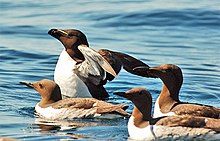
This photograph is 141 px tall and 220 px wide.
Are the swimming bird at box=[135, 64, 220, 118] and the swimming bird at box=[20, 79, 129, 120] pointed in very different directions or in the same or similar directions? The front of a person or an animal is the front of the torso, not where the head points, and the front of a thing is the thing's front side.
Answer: same or similar directions

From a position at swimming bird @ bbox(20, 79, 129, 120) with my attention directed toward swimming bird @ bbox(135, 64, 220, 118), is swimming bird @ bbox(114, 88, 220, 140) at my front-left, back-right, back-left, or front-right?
front-right

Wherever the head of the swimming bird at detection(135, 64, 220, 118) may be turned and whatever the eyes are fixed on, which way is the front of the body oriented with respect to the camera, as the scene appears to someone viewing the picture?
to the viewer's left

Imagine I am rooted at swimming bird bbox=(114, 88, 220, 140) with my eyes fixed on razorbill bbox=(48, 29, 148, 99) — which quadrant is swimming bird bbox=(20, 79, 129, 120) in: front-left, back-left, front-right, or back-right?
front-left

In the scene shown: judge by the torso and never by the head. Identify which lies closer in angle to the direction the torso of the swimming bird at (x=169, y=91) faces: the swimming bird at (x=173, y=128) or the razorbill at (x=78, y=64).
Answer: the razorbill

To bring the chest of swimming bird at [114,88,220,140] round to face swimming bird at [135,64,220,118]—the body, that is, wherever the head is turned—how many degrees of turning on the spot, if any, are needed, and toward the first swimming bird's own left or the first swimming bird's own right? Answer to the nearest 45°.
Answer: approximately 90° to the first swimming bird's own right

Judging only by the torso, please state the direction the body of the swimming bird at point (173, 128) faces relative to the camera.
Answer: to the viewer's left

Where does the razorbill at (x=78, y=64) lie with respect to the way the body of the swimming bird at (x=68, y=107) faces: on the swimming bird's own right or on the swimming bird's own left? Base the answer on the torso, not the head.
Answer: on the swimming bird's own right

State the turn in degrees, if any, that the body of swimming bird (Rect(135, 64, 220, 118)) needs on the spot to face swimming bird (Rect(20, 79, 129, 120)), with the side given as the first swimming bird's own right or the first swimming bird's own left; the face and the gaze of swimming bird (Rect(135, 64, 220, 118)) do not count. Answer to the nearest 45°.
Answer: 0° — it already faces it

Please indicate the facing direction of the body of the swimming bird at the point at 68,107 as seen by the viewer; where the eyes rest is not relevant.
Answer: to the viewer's left
